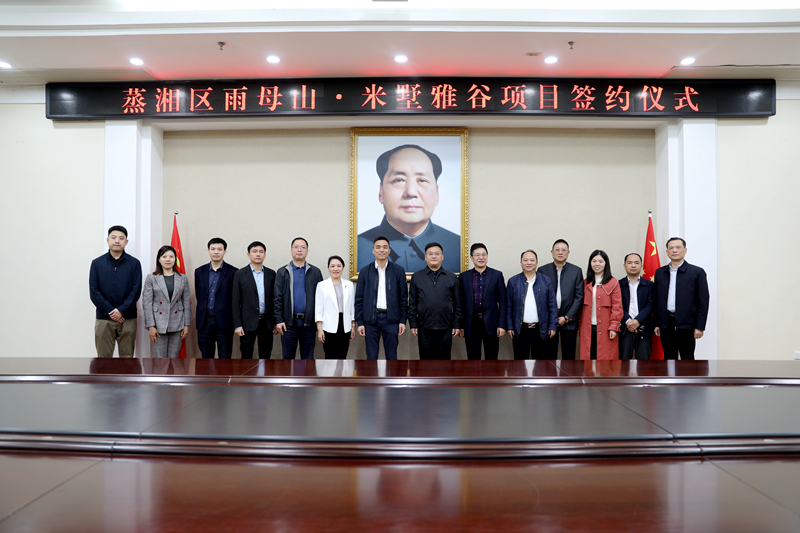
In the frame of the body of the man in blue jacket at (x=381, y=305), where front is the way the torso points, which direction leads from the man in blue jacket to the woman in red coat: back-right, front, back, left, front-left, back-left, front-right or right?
left

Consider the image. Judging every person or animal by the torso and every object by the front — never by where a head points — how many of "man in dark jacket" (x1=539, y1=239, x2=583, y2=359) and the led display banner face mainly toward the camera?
2

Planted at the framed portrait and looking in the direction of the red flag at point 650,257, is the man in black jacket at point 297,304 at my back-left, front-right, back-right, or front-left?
back-right

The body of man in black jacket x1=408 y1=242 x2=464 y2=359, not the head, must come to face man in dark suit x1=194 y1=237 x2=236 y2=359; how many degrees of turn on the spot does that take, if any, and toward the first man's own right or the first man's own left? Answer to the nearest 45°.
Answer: approximately 90° to the first man's own right

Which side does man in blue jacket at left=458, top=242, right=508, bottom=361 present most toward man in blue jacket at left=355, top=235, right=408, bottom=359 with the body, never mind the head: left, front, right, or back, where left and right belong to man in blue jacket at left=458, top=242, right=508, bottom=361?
right

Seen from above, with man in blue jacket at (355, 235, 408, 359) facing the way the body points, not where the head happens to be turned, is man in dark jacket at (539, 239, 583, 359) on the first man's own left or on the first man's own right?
on the first man's own left

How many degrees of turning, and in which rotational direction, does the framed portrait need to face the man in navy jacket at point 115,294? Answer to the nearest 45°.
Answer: approximately 90° to its right

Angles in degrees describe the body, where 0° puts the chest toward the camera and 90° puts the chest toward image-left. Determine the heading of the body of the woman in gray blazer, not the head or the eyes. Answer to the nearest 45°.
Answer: approximately 0°
